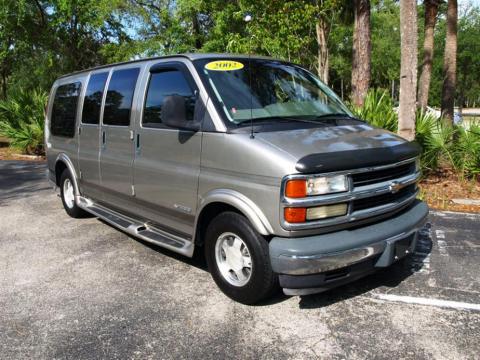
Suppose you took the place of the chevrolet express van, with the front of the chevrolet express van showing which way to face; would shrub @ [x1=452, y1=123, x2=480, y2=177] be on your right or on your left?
on your left

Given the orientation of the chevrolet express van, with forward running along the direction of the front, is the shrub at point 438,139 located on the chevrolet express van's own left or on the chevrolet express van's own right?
on the chevrolet express van's own left

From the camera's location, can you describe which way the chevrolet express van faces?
facing the viewer and to the right of the viewer
